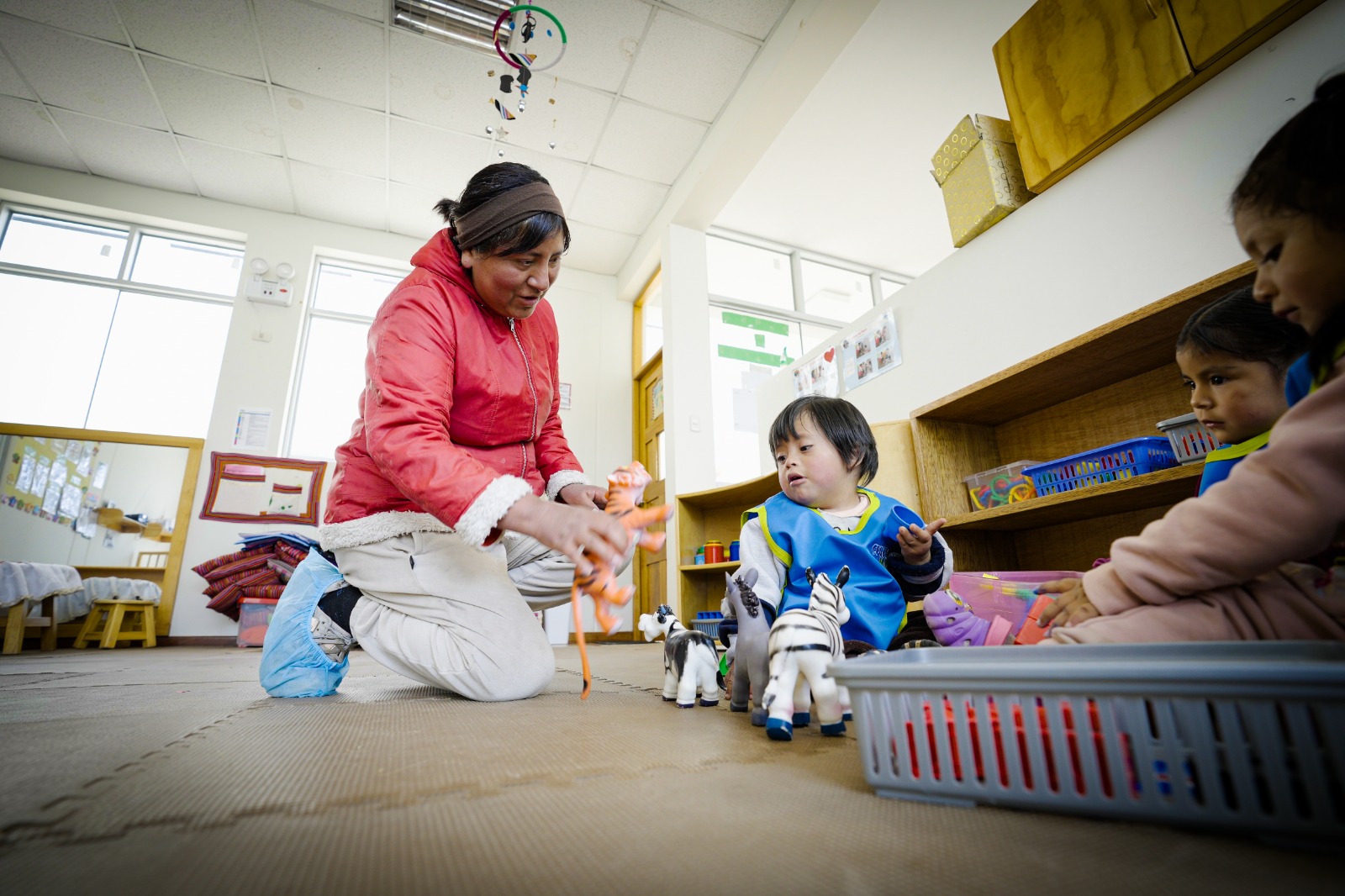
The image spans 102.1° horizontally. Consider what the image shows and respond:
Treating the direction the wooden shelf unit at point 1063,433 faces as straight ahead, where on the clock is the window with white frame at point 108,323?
The window with white frame is roughly at 1 o'clock from the wooden shelf unit.

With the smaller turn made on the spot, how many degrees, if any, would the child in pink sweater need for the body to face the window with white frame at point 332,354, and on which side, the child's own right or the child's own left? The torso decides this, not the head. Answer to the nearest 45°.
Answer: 0° — they already face it

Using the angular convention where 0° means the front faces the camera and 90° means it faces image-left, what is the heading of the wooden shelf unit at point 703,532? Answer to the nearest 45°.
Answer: approximately 45°

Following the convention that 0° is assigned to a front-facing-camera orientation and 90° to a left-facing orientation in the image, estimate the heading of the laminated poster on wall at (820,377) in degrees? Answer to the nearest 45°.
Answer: approximately 45°

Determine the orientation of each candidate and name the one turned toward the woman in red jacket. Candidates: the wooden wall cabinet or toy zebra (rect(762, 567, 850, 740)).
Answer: the wooden wall cabinet

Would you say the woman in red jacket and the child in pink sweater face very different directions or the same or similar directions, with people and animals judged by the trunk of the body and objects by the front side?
very different directions

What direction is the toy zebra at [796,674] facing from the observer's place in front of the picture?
facing away from the viewer and to the right of the viewer

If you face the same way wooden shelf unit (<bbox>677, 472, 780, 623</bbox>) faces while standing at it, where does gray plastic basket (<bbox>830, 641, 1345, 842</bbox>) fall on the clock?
The gray plastic basket is roughly at 10 o'clock from the wooden shelf unit.
